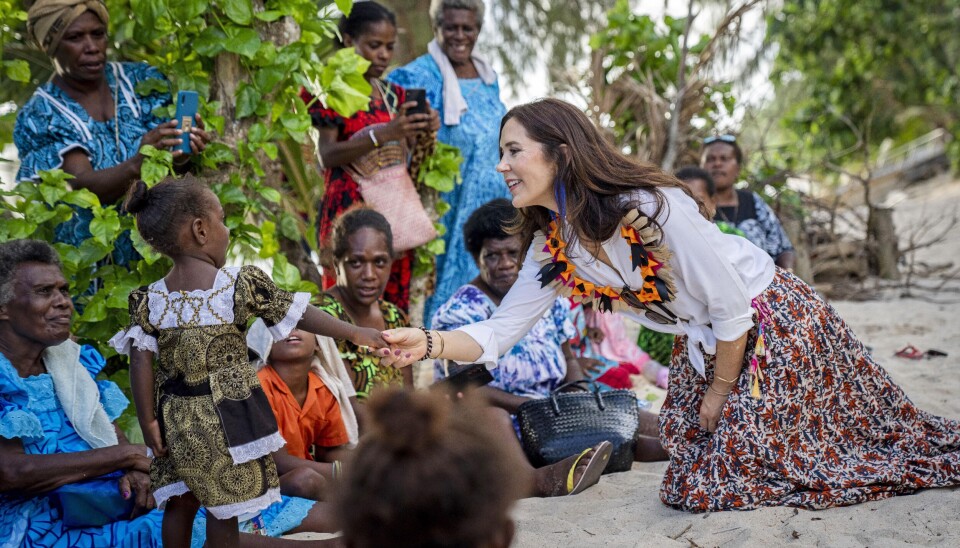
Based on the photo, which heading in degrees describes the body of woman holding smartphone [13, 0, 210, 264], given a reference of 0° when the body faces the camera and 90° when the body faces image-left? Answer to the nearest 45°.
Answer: approximately 315°

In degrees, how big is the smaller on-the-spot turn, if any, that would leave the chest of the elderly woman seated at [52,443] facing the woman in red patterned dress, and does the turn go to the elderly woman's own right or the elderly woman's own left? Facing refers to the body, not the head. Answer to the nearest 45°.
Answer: approximately 90° to the elderly woman's own left

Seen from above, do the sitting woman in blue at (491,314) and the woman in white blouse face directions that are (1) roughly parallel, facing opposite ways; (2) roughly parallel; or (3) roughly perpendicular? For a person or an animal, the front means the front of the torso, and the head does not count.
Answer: roughly perpendicular

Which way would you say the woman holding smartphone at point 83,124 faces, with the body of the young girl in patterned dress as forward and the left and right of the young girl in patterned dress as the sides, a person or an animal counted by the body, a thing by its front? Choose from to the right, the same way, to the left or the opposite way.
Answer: to the right

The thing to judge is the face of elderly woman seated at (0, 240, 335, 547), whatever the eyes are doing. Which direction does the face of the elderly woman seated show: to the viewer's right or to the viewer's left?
to the viewer's right

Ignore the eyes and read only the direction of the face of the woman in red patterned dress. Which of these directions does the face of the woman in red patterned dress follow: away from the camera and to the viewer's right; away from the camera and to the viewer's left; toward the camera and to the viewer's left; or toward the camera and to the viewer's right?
toward the camera and to the viewer's right

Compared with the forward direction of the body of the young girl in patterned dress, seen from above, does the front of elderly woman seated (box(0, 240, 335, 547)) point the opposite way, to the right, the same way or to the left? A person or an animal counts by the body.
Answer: to the right
